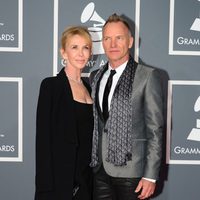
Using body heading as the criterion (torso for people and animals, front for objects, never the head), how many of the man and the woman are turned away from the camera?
0

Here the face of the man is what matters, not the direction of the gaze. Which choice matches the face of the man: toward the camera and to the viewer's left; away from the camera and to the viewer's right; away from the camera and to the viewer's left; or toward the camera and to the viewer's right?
toward the camera and to the viewer's left

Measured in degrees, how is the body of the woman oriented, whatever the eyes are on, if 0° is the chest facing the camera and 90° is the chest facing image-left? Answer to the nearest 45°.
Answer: approximately 315°
